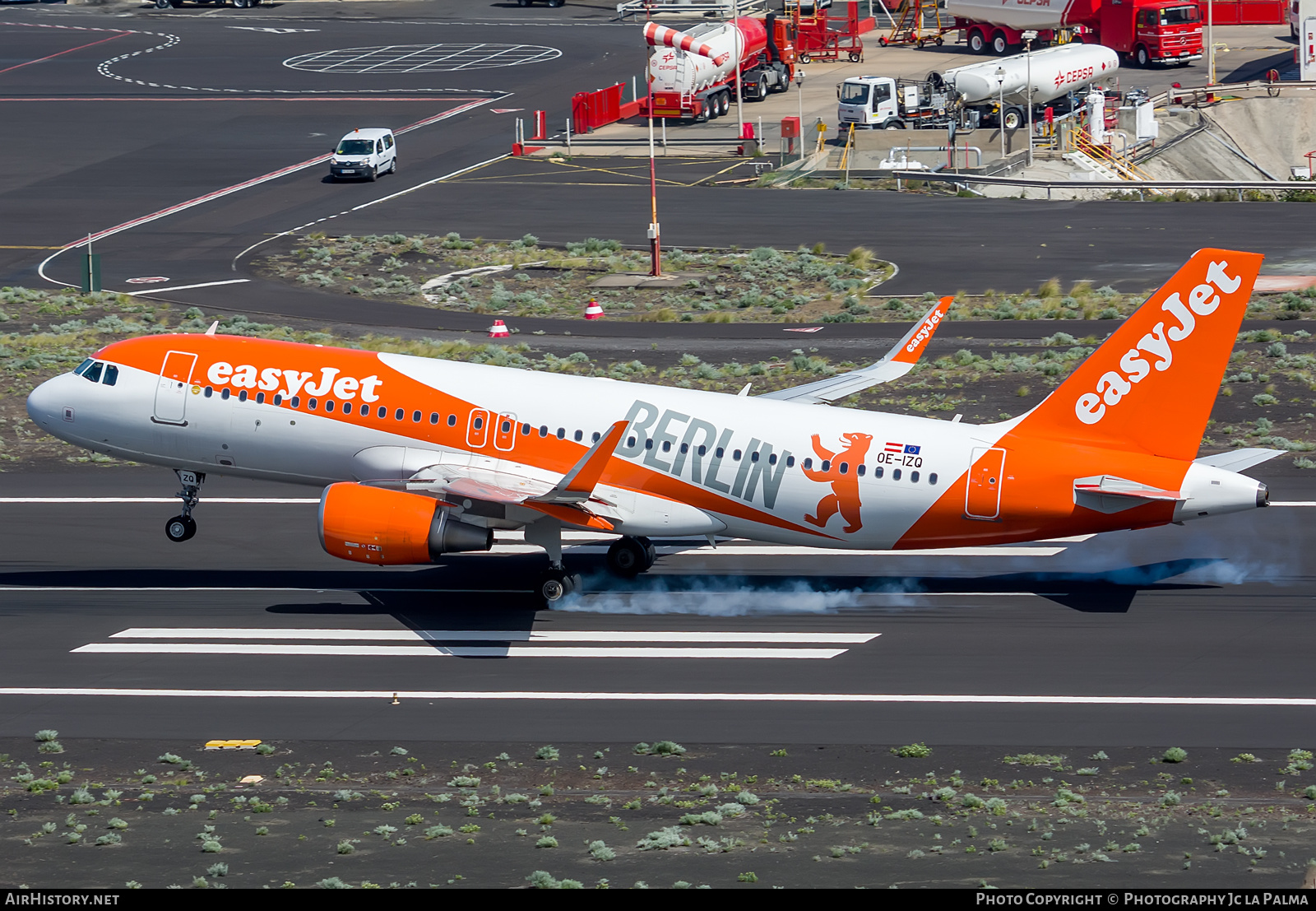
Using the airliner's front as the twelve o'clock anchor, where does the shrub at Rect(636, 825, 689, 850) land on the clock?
The shrub is roughly at 9 o'clock from the airliner.

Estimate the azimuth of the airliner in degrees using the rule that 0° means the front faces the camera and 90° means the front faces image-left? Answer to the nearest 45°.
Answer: approximately 90°

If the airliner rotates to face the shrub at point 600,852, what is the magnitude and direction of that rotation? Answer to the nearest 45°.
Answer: approximately 90° to its left

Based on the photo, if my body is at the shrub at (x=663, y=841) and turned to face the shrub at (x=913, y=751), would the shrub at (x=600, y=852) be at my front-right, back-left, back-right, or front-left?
back-left

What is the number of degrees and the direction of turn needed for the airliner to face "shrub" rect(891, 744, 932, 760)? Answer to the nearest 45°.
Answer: approximately 135° to its left

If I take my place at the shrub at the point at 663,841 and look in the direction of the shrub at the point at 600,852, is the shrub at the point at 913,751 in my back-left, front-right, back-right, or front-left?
back-right
